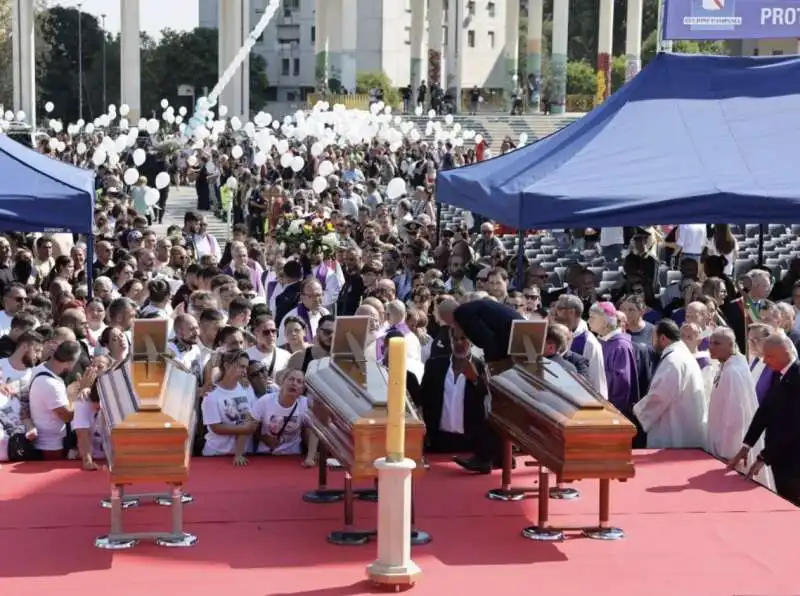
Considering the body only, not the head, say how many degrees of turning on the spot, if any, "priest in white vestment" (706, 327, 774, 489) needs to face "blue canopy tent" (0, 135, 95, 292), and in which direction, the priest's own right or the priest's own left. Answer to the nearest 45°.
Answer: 0° — they already face it

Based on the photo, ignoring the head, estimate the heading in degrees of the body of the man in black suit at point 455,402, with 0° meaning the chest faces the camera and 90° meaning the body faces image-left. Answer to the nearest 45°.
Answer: approximately 0°

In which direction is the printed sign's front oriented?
toward the camera

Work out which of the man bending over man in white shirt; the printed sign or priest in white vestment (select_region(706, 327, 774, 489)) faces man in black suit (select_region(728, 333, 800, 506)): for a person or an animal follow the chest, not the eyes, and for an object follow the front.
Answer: the printed sign

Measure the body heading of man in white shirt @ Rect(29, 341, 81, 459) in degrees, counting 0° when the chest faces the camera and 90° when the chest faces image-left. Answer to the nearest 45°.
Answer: approximately 270°

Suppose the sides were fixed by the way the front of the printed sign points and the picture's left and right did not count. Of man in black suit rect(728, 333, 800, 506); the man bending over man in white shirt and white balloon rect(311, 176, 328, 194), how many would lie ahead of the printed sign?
2

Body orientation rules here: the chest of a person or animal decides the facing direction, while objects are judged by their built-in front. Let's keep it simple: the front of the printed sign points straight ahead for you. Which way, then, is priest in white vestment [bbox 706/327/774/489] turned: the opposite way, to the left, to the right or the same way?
to the right

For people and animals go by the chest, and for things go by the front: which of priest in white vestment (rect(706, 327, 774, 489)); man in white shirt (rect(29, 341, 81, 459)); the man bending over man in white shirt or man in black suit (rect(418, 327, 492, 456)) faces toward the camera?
the man in black suit

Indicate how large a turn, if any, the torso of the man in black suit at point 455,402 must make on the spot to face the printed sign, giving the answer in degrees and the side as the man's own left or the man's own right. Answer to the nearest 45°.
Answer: approximately 135° to the man's own left

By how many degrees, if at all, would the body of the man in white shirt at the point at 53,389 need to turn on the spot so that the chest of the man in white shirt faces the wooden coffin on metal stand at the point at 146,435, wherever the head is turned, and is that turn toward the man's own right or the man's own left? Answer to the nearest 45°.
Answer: approximately 90° to the man's own right

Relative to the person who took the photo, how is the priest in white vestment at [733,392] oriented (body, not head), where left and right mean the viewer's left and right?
facing to the left of the viewer

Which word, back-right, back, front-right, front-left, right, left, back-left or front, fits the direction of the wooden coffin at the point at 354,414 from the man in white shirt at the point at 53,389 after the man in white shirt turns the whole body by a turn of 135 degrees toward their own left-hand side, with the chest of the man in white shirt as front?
back

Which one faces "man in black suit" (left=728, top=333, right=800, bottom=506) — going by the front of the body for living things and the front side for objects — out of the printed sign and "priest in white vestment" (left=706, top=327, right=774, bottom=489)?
the printed sign

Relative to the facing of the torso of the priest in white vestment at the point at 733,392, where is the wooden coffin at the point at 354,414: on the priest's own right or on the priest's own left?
on the priest's own left
